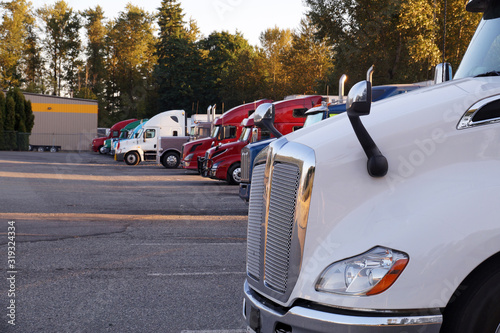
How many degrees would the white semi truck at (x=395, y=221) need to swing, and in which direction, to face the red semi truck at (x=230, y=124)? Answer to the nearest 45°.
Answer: approximately 135° to its right

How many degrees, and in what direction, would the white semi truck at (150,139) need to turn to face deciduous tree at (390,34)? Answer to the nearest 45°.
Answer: approximately 180°

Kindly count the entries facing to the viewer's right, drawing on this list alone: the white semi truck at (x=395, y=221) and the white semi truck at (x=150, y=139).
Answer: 0

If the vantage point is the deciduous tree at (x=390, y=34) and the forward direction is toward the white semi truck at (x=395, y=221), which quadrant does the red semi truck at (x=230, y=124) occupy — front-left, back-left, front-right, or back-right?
front-right

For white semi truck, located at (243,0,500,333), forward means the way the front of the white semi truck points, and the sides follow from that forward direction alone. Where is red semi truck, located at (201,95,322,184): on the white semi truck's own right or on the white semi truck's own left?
on the white semi truck's own right

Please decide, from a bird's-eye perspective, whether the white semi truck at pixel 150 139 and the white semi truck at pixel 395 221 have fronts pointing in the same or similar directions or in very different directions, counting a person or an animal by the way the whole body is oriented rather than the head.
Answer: same or similar directions

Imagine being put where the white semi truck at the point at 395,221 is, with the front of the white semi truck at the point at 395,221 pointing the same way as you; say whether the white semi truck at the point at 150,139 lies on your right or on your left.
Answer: on your right

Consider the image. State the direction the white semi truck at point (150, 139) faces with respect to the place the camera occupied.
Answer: facing to the left of the viewer

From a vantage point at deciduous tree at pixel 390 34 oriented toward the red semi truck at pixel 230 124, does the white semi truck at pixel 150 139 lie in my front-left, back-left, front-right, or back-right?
front-right

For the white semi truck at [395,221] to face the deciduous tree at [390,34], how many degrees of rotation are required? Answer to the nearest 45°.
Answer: approximately 135° to its right

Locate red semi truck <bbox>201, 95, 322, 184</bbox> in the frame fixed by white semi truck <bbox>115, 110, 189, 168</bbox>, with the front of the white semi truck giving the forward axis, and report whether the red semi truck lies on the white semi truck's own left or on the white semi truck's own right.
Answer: on the white semi truck's own left

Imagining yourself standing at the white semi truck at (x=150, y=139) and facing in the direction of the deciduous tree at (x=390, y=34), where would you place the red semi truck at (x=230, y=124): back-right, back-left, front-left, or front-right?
front-right
